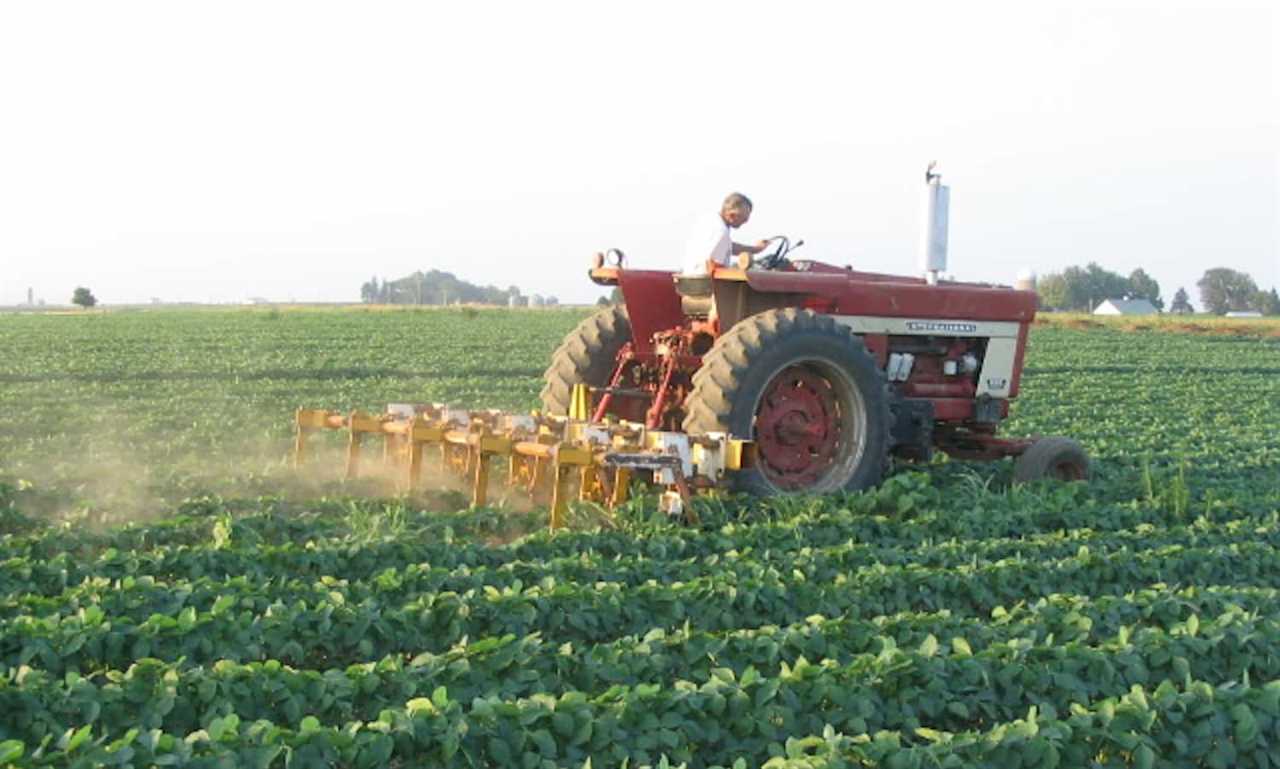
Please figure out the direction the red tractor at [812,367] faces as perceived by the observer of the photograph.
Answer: facing away from the viewer and to the right of the viewer

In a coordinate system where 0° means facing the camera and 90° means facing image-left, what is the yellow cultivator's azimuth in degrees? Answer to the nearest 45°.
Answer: approximately 225°
